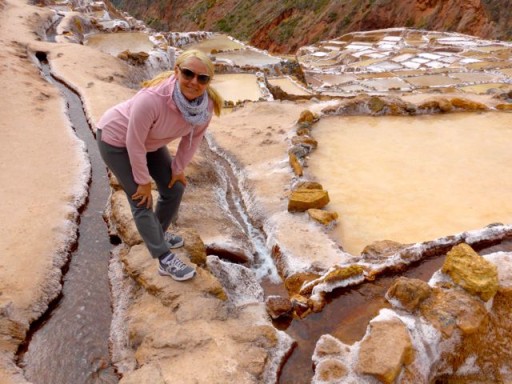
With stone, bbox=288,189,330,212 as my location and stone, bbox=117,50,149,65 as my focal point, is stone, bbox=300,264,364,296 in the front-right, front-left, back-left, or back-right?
back-left

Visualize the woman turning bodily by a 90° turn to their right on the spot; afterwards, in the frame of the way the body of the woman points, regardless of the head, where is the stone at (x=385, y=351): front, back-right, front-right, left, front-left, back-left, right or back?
left

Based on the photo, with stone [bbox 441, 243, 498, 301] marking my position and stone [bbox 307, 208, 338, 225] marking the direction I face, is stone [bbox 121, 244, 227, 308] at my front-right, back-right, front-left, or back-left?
front-left

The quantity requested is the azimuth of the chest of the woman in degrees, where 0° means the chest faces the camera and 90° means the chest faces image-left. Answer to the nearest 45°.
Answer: approximately 315°

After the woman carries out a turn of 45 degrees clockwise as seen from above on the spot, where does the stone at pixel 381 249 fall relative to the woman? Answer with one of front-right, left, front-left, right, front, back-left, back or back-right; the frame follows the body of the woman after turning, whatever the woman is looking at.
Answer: left

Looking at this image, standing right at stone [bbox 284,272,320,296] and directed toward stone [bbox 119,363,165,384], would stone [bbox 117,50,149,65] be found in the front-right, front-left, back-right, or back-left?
back-right

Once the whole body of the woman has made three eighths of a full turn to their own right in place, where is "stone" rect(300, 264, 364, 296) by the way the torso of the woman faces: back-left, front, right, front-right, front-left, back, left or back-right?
back

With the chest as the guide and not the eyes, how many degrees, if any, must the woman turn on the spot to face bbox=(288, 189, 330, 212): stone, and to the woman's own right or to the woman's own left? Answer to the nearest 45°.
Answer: approximately 90° to the woman's own left

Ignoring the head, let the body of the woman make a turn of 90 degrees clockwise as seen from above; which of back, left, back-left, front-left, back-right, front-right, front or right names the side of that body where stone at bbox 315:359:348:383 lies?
left

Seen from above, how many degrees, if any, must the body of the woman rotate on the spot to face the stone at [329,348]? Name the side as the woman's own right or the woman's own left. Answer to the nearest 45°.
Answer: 0° — they already face it

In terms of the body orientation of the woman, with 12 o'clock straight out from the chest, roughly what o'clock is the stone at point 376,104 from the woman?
The stone is roughly at 9 o'clock from the woman.

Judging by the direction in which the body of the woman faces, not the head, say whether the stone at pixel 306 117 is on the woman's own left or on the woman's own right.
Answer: on the woman's own left

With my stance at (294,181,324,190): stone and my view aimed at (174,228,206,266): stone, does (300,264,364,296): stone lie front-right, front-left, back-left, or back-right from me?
front-left
